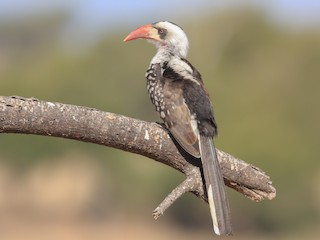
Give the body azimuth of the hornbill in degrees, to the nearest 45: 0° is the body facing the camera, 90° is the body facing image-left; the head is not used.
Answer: approximately 135°
